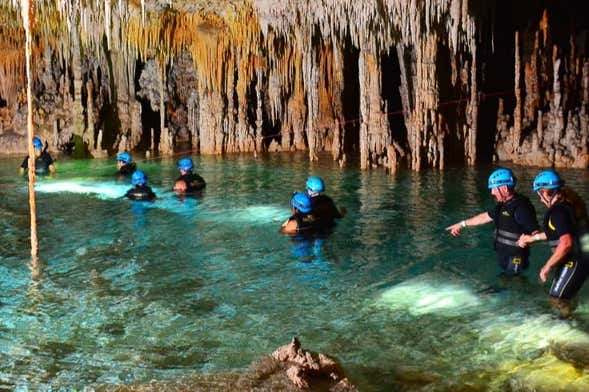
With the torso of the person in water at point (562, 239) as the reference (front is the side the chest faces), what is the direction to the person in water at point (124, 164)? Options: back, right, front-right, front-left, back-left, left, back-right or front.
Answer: front-right

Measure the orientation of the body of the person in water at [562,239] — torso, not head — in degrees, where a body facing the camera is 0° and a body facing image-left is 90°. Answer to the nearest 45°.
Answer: approximately 90°
